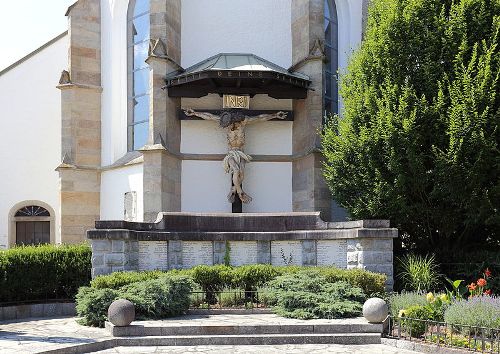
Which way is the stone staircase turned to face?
toward the camera

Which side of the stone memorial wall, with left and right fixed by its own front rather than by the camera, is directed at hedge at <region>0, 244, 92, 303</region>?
right

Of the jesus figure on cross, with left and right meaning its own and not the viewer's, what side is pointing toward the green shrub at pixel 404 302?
front

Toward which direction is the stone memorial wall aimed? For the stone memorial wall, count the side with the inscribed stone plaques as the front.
toward the camera

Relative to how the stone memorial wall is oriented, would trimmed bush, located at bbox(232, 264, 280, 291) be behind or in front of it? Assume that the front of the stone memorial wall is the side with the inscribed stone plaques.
in front

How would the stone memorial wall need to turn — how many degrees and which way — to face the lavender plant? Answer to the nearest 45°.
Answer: approximately 45° to its left

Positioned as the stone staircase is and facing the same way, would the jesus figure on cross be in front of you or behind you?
behind

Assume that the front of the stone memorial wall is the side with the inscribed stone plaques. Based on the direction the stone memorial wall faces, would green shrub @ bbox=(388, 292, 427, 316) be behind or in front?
in front

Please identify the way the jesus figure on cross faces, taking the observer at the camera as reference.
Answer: facing the viewer

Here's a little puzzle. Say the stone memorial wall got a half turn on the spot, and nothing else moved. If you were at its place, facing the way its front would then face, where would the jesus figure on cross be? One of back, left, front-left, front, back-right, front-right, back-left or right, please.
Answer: front
